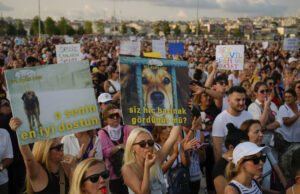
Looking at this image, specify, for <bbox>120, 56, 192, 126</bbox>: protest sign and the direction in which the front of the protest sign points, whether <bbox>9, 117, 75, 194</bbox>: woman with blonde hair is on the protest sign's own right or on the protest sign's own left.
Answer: on the protest sign's own right

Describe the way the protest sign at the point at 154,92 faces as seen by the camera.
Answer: facing the viewer

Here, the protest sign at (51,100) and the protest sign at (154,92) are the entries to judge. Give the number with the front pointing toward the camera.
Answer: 2

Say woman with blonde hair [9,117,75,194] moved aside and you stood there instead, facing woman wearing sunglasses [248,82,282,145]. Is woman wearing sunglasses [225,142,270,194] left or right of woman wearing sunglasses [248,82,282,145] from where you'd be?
right

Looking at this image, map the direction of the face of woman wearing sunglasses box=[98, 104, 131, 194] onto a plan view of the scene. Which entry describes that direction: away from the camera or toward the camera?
toward the camera

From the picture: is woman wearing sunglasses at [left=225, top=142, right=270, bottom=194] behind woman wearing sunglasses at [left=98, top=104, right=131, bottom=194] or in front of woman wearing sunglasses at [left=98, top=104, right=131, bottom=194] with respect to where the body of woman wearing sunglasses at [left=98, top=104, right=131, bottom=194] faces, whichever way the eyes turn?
in front

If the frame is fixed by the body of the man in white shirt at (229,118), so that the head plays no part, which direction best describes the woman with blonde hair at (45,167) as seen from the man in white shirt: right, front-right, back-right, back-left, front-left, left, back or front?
right

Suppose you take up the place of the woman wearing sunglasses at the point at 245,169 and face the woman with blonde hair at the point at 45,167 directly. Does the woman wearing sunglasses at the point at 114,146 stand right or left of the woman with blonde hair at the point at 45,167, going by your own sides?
right

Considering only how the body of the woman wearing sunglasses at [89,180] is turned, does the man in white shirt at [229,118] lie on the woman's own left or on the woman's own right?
on the woman's own left

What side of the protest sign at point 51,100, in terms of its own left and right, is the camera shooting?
front

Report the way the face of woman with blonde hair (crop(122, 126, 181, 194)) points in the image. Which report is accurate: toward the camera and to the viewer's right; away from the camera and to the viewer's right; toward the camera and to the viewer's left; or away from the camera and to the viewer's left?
toward the camera and to the viewer's right

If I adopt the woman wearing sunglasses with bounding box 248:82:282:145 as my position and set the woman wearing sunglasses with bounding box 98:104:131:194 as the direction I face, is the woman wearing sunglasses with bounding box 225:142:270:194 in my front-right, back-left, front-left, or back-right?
front-left

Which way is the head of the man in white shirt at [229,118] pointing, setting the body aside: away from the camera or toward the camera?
toward the camera

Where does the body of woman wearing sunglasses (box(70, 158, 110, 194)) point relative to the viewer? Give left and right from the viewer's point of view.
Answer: facing the viewer and to the right of the viewer
